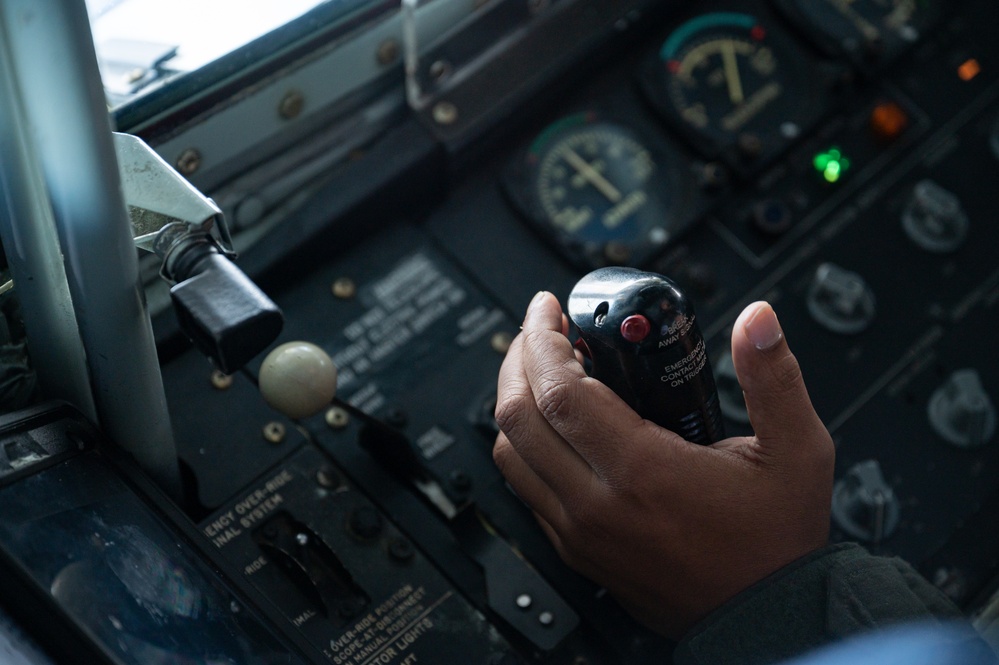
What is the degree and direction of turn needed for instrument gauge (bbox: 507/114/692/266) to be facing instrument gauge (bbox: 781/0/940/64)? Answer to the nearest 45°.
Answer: approximately 135° to its left

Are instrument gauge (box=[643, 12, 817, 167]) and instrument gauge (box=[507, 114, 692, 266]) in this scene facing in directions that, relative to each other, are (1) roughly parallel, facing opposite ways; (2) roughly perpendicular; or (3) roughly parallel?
roughly parallel

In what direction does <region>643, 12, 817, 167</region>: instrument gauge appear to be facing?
toward the camera

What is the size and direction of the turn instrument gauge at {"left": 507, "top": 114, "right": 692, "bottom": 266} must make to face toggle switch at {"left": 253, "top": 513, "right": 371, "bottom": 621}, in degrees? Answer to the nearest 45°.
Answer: approximately 45° to its right

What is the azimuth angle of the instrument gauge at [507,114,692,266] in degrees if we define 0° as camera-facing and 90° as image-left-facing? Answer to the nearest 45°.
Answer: approximately 0°

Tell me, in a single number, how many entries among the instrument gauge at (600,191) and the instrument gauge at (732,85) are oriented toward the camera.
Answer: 2
